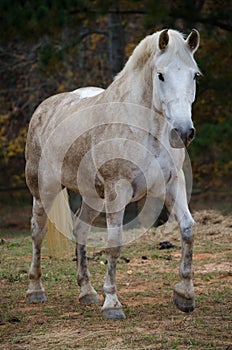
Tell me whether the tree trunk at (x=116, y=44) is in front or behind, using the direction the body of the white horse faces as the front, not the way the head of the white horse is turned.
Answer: behind

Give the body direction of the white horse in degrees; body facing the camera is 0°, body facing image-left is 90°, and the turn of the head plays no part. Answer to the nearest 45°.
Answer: approximately 315°
